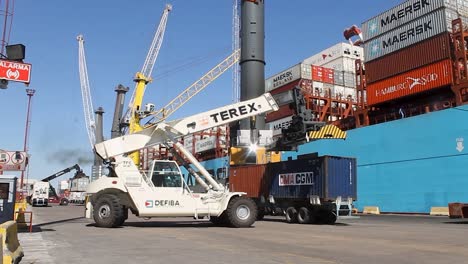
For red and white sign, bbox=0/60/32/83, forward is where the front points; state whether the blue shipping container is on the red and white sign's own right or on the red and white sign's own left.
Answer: on the red and white sign's own left

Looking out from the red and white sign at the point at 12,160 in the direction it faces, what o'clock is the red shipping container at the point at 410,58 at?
The red shipping container is roughly at 9 o'clock from the red and white sign.

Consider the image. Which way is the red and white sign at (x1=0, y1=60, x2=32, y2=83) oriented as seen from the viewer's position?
toward the camera

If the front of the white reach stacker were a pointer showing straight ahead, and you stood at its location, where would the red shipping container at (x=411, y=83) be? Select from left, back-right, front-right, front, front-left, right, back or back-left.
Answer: front-left

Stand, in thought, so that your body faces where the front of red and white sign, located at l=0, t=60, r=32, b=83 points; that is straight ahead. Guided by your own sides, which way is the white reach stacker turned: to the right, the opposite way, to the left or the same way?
to the left

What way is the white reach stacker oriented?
to the viewer's right

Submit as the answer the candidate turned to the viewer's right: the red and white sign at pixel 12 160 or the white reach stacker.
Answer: the white reach stacker

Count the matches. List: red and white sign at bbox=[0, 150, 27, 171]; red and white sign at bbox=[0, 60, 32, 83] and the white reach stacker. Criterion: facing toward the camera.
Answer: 2

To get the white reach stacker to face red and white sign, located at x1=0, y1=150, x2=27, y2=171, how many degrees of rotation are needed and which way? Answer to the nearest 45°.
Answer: approximately 135° to its left

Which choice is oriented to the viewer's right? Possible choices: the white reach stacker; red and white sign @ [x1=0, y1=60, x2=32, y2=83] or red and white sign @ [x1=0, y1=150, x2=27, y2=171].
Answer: the white reach stacker

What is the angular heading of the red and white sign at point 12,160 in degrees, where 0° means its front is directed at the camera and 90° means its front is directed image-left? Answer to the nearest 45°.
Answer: approximately 0°
